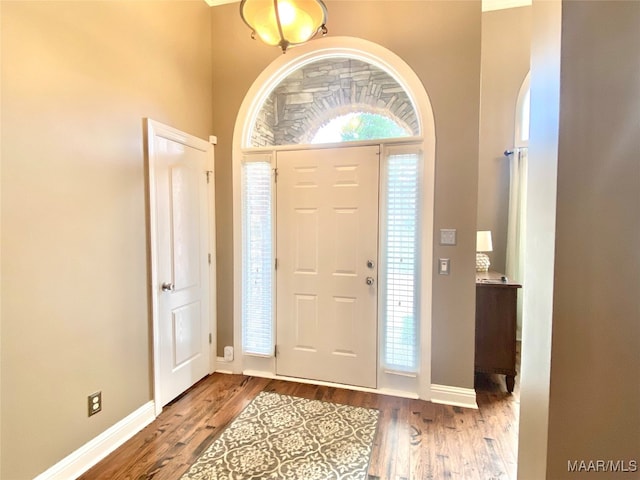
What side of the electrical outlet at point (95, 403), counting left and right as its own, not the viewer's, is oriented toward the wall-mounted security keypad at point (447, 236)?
front

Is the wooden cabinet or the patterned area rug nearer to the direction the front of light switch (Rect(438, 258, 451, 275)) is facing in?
the patterned area rug

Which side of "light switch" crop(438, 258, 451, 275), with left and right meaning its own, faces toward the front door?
right

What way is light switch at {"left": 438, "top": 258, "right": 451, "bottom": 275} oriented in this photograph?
toward the camera

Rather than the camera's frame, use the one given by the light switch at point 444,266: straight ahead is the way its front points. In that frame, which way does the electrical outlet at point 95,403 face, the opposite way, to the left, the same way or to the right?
to the left

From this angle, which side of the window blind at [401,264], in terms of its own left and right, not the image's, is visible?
front

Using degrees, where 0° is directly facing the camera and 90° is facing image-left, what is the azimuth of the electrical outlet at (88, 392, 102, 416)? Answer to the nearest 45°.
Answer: approximately 315°

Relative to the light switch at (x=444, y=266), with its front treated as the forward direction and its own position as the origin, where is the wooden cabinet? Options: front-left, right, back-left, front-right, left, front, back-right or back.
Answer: back-left

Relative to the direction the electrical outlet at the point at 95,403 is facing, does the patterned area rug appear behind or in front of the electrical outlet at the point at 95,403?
in front

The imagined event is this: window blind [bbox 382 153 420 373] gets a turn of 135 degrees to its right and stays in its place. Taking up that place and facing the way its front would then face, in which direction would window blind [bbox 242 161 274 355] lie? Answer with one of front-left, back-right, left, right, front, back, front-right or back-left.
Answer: front-left
